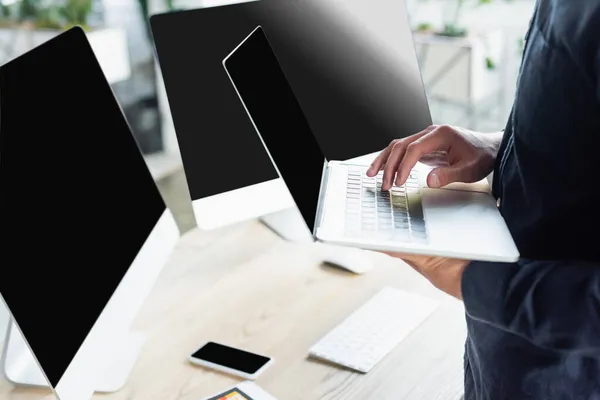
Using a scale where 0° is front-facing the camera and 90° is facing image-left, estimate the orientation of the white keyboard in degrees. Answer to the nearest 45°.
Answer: approximately 315°

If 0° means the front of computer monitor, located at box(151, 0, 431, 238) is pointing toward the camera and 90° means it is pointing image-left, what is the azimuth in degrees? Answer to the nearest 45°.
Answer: approximately 0°
